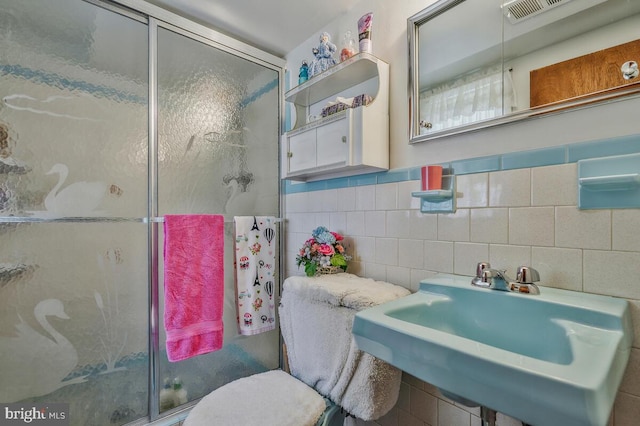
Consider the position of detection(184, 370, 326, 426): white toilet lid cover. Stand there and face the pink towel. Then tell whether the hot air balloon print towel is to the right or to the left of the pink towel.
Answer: right

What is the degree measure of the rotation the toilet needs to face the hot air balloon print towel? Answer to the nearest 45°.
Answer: approximately 90° to its right

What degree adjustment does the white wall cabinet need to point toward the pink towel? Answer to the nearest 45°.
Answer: approximately 45° to its right

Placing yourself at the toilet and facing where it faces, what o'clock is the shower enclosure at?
The shower enclosure is roughly at 2 o'clock from the toilet.

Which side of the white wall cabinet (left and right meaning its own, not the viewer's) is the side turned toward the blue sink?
left

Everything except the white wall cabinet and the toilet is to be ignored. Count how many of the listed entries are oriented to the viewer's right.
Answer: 0

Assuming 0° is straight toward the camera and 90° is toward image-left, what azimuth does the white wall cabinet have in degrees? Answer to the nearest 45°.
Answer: approximately 45°

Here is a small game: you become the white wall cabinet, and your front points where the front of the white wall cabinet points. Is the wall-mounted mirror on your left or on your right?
on your left

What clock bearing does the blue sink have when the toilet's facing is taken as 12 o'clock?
The blue sink is roughly at 9 o'clock from the toilet.

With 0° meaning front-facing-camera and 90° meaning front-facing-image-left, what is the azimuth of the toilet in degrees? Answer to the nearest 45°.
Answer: approximately 45°
